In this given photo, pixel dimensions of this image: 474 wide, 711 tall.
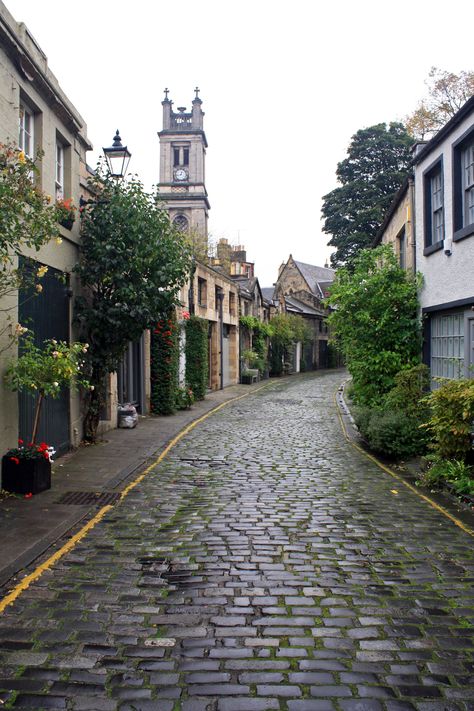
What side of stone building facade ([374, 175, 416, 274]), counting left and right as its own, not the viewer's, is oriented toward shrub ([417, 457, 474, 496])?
left

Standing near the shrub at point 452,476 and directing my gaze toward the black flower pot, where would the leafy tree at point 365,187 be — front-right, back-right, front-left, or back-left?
back-right

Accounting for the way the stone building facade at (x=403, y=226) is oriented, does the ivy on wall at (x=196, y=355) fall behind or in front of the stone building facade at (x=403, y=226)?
in front

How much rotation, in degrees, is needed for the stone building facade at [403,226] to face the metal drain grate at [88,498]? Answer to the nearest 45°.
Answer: approximately 45° to its left

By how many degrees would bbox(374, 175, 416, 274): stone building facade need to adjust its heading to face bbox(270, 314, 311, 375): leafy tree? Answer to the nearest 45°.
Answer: approximately 90° to its right

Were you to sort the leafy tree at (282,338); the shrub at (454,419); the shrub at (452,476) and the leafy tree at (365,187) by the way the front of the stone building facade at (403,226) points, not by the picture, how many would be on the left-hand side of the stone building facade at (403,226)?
2

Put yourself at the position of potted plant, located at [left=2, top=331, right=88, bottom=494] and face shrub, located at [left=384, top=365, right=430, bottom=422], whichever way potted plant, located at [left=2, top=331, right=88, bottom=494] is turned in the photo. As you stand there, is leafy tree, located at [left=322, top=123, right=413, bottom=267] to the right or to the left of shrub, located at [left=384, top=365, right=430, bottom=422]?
left

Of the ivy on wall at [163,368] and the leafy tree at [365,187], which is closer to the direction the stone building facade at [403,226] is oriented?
the ivy on wall

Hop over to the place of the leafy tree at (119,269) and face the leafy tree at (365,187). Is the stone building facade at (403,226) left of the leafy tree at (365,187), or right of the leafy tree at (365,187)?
right

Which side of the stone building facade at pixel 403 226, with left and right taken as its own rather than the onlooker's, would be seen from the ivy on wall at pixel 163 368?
front

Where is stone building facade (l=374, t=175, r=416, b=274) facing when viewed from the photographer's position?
facing to the left of the viewer

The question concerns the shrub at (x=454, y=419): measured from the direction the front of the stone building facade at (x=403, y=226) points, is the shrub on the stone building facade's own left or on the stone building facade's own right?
on the stone building facade's own left

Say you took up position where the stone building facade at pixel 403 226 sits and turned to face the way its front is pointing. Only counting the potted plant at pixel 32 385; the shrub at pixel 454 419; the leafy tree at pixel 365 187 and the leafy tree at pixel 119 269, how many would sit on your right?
1
